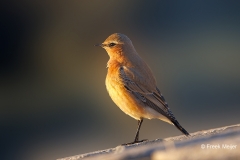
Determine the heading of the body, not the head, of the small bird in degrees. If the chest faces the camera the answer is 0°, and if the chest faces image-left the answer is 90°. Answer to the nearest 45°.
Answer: approximately 90°
